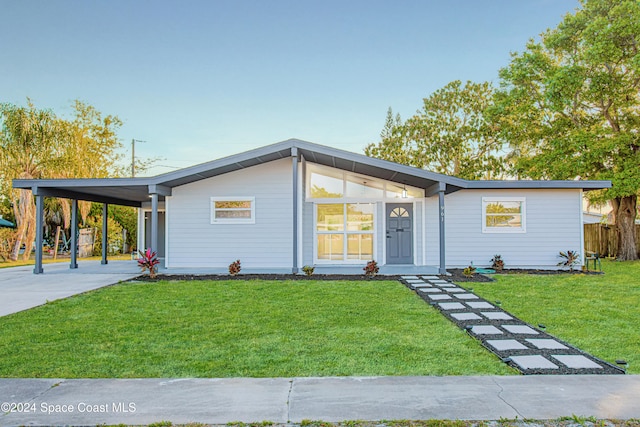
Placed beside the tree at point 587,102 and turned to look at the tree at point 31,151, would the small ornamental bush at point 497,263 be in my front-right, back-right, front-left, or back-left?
front-left

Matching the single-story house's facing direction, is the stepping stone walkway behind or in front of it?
in front

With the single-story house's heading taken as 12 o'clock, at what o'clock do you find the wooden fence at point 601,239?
The wooden fence is roughly at 8 o'clock from the single-story house.

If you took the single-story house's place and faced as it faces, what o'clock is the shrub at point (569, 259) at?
The shrub is roughly at 9 o'clock from the single-story house.

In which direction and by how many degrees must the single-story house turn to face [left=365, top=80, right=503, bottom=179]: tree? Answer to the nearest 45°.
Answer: approximately 135° to its left

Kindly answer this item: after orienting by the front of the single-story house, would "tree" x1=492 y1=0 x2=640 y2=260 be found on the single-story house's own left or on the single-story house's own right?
on the single-story house's own left

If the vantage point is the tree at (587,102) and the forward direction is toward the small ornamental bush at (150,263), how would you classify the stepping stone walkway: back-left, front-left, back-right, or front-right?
front-left

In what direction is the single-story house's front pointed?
toward the camera

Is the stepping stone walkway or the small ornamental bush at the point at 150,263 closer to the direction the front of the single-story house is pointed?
the stepping stone walkway
